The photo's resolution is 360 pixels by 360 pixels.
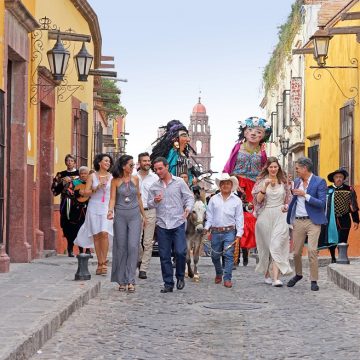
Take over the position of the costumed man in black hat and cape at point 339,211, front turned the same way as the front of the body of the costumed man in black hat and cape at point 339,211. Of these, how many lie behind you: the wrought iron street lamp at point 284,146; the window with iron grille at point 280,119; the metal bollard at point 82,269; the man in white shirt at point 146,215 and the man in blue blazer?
2

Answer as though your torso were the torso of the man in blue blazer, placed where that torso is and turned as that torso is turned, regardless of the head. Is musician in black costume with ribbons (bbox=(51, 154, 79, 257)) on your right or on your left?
on your right

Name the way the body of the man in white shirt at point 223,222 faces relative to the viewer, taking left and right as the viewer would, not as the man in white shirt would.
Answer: facing the viewer

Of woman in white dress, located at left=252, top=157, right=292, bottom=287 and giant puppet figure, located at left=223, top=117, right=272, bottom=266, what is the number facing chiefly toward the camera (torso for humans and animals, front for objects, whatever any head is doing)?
2

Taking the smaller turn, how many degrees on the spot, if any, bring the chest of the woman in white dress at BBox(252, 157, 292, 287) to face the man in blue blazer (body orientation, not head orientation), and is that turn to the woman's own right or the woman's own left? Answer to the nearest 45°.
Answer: approximately 45° to the woman's own left

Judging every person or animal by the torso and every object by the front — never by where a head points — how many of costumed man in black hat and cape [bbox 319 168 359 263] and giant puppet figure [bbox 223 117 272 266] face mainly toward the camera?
2

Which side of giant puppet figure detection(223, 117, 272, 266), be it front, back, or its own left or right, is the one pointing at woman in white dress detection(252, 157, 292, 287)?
front

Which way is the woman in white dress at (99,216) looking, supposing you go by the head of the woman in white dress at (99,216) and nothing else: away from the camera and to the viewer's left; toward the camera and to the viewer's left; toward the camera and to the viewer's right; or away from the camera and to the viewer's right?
toward the camera and to the viewer's right
